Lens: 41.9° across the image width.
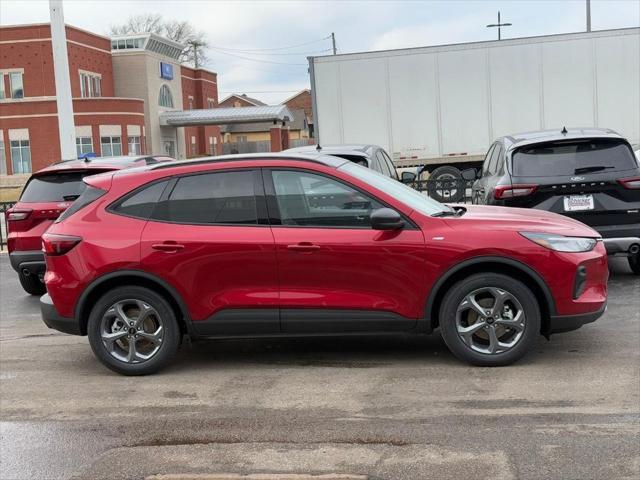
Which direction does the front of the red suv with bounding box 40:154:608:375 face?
to the viewer's right

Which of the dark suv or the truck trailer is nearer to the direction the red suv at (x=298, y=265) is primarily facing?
the dark suv

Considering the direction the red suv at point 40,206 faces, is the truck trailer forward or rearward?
forward

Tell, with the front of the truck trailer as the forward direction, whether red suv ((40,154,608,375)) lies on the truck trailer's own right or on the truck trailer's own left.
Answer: on the truck trailer's own right

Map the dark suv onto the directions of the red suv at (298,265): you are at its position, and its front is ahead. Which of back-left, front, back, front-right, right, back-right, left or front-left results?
front-left

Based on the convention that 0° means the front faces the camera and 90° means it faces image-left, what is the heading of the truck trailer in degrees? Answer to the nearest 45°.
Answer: approximately 270°

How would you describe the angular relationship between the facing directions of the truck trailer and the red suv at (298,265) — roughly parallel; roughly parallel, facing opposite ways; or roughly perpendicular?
roughly parallel

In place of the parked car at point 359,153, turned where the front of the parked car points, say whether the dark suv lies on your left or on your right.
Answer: on your right

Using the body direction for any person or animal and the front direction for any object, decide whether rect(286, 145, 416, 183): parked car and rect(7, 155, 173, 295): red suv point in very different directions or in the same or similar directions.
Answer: same or similar directions

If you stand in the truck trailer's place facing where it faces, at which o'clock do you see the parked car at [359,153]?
The parked car is roughly at 3 o'clock from the truck trailer.

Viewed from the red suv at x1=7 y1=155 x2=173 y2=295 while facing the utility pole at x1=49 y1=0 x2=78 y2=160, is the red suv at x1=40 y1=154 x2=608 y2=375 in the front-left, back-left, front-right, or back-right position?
back-right

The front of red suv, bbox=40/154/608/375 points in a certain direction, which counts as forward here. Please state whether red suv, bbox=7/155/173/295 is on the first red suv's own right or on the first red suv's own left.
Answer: on the first red suv's own left

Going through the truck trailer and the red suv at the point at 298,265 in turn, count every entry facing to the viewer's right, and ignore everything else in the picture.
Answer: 2

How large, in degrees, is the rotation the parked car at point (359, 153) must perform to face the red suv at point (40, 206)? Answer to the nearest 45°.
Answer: approximately 135° to its left

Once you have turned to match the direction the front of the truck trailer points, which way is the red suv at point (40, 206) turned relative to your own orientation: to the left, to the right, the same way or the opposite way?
to the left

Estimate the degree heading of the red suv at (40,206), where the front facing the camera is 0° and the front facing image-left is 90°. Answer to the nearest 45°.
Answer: approximately 225°
